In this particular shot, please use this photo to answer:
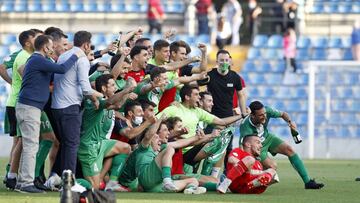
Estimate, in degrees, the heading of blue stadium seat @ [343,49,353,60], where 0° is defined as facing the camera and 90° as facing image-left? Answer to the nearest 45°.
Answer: approximately 0°

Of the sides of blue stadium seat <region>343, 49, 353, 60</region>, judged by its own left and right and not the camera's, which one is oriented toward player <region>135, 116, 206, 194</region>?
front
